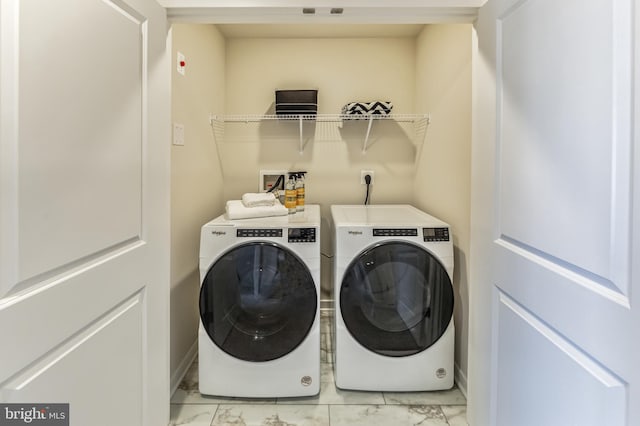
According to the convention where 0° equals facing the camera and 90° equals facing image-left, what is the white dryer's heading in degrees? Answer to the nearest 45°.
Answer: approximately 0°

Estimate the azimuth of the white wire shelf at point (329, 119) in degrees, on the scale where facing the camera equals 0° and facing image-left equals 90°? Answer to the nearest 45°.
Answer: approximately 0°
